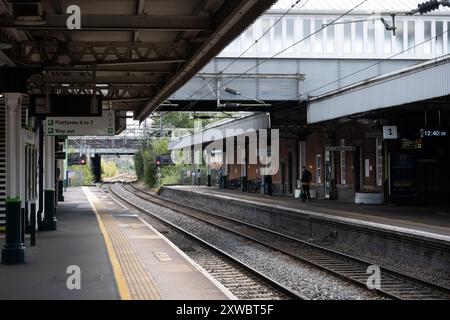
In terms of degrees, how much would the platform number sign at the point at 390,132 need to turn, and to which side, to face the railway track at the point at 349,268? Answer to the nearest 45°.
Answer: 0° — it already faces it

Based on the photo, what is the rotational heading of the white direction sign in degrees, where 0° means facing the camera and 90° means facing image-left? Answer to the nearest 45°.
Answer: approximately 0°

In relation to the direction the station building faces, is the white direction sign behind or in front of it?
in front

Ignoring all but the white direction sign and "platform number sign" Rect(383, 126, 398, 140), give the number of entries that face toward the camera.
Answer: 2

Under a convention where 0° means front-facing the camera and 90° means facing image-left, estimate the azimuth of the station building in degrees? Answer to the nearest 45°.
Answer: approximately 45°

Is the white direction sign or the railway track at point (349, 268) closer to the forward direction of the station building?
the white direction sign

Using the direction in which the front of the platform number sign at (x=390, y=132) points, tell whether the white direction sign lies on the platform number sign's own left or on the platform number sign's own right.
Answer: on the platform number sign's own right

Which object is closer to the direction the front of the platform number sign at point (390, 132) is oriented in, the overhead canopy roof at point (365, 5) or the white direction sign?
the white direction sign

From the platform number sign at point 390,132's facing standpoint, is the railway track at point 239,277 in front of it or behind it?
in front

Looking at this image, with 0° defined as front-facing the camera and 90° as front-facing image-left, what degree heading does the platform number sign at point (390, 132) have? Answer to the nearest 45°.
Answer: approximately 0°

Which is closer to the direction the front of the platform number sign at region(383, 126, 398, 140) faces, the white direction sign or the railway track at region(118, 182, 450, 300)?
the railway track
